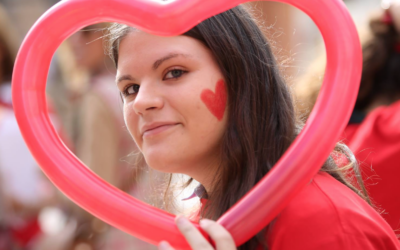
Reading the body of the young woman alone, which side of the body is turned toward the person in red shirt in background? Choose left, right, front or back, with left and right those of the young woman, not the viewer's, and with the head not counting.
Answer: back
